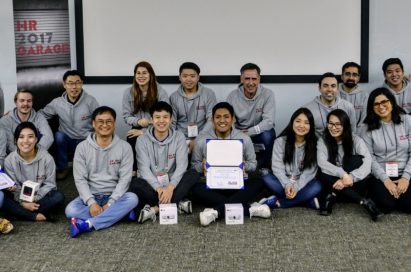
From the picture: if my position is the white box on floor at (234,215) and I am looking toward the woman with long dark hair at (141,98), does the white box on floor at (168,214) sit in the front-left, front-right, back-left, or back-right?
front-left

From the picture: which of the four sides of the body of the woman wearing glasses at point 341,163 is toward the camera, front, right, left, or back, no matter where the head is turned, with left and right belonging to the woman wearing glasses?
front

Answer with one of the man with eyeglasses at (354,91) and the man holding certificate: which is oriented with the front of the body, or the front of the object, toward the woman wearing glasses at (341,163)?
the man with eyeglasses

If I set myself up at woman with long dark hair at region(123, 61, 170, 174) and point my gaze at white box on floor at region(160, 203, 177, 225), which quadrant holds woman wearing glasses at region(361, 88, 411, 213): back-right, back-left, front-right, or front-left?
front-left

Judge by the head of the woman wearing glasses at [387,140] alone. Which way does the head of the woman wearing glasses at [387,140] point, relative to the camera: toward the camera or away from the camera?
toward the camera

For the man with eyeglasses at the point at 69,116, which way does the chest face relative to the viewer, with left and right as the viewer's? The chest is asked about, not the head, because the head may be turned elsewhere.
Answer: facing the viewer

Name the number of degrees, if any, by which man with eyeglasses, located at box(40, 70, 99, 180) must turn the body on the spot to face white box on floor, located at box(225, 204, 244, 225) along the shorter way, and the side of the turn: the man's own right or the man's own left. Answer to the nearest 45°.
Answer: approximately 45° to the man's own left

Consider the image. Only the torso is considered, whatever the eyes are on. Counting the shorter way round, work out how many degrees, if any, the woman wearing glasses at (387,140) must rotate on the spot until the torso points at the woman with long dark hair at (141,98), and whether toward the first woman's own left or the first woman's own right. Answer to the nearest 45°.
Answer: approximately 90° to the first woman's own right

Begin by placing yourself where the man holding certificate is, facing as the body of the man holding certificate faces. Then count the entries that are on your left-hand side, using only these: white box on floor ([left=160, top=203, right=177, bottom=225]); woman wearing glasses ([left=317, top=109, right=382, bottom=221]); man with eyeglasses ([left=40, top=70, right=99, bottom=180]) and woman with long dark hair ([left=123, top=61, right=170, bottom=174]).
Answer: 1

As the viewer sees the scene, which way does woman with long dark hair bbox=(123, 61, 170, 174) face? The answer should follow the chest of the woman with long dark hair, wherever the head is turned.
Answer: toward the camera

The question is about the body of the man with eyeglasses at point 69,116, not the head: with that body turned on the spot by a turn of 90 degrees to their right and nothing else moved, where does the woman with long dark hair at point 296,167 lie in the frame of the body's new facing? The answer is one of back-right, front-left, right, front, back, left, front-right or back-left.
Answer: back-left

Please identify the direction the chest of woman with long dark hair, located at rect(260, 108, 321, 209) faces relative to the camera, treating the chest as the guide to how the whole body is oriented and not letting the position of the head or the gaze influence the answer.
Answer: toward the camera

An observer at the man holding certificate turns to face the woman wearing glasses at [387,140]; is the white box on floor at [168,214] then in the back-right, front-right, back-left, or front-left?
back-right

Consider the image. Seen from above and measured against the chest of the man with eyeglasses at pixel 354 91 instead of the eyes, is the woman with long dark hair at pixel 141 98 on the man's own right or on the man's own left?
on the man's own right

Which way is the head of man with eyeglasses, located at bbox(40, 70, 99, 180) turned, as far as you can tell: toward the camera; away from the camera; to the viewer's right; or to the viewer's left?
toward the camera
